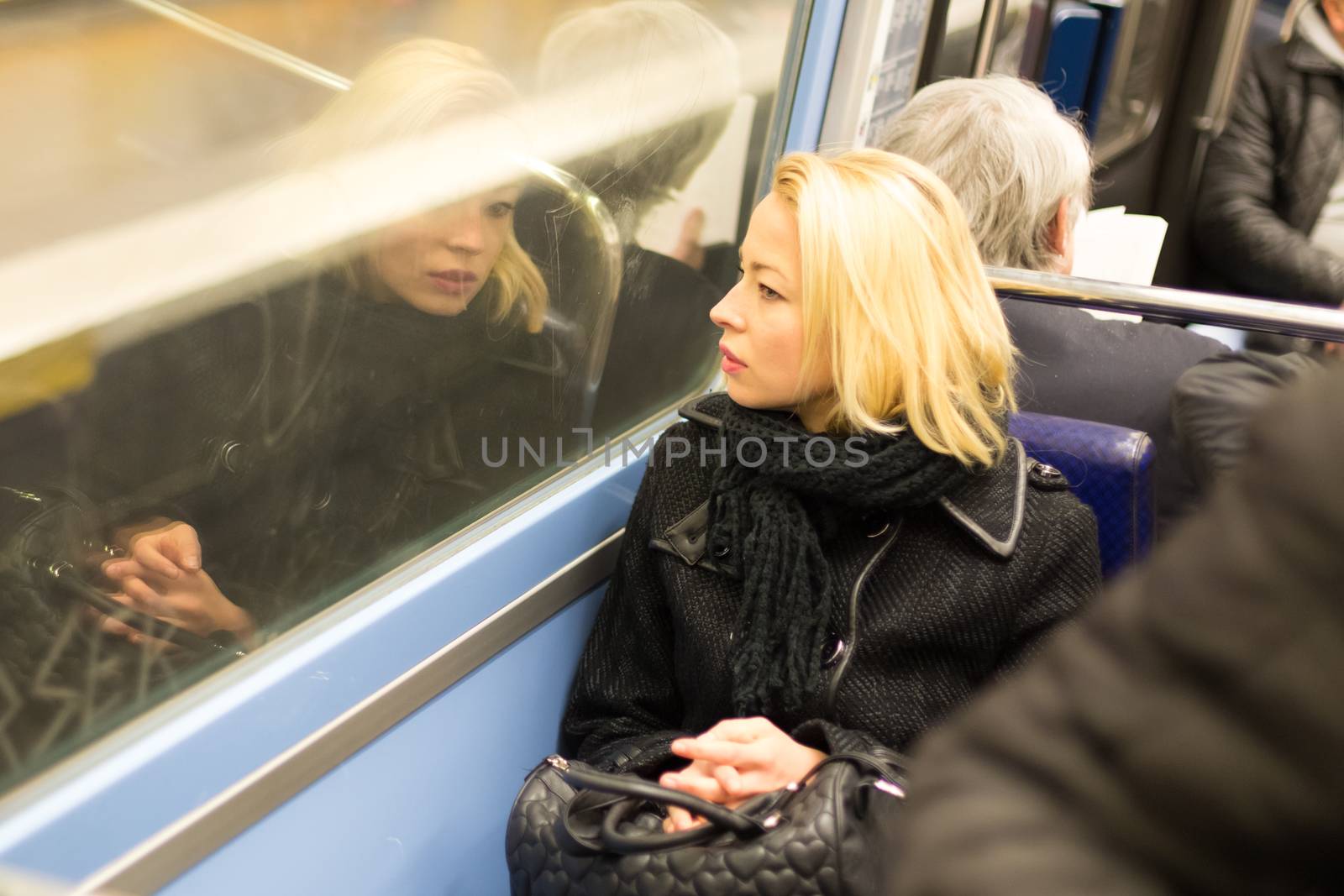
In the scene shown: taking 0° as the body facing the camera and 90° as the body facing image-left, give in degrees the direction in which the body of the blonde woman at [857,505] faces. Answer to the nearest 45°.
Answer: approximately 45°

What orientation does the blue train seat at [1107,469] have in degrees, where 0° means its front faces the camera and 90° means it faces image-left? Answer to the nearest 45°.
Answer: approximately 45°

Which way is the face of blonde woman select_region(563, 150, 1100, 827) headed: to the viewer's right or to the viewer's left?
to the viewer's left
